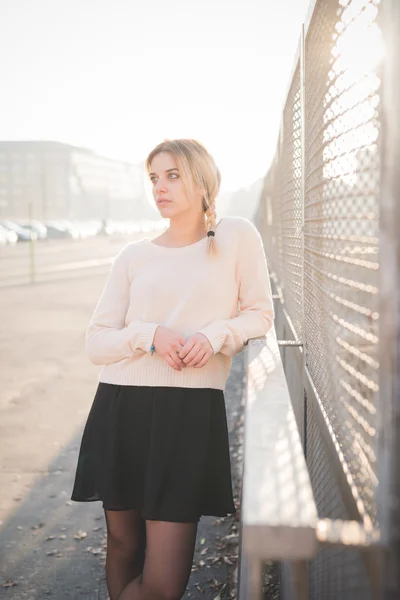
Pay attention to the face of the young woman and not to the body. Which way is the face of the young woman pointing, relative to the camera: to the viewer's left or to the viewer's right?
to the viewer's left

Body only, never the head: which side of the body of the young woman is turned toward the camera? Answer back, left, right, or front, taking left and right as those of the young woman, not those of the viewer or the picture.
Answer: front

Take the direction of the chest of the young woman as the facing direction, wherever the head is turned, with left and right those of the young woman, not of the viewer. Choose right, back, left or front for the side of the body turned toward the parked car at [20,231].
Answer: back

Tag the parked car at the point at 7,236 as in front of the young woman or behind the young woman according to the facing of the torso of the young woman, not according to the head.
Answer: behind
